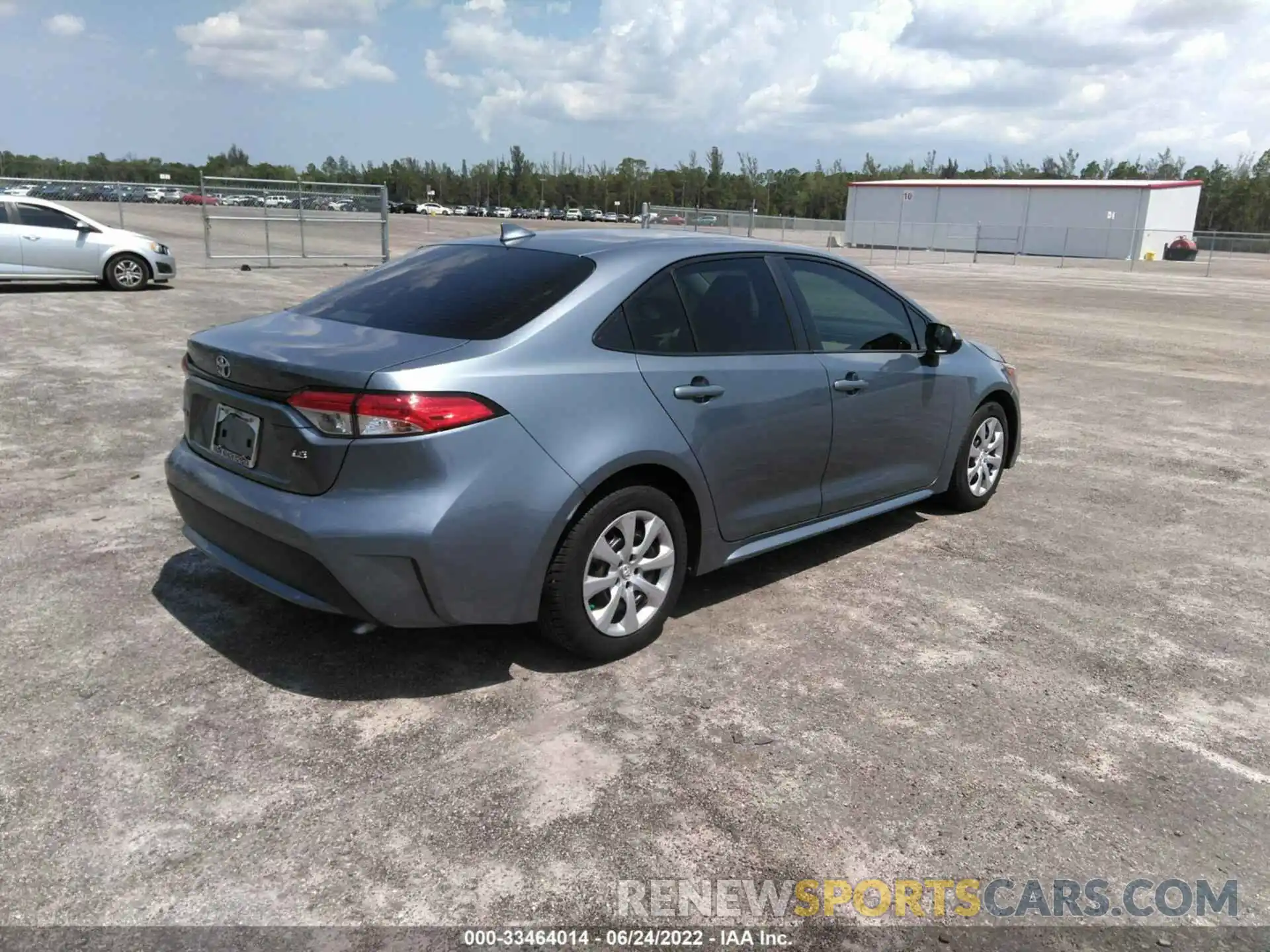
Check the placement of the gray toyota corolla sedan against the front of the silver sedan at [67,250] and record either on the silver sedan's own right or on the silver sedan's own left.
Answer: on the silver sedan's own right

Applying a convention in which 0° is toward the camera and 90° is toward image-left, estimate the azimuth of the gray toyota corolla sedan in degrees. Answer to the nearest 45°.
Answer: approximately 225°

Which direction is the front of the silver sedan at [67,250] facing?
to the viewer's right

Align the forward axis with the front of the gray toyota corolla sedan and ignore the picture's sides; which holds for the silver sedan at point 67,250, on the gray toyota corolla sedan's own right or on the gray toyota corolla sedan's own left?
on the gray toyota corolla sedan's own left

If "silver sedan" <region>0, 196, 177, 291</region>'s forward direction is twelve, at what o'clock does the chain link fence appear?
The chain link fence is roughly at 10 o'clock from the silver sedan.

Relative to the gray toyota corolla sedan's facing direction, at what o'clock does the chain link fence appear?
The chain link fence is roughly at 10 o'clock from the gray toyota corolla sedan.

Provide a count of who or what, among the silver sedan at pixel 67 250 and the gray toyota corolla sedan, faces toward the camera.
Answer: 0
